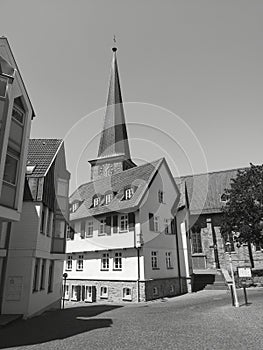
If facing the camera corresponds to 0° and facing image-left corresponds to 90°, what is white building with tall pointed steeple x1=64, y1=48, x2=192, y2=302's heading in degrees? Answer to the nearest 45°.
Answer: approximately 45°
